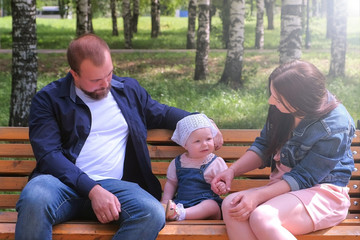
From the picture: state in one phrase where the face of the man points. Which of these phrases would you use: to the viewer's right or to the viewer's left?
to the viewer's right

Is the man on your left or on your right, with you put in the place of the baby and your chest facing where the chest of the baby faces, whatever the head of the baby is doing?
on your right

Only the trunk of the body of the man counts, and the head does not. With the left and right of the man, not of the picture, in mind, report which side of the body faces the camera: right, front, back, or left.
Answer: front

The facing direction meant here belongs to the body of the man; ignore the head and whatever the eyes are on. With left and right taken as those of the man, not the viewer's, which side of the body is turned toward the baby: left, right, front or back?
left

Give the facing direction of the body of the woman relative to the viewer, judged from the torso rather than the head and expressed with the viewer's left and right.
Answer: facing the viewer and to the left of the viewer

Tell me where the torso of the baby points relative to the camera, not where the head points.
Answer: toward the camera

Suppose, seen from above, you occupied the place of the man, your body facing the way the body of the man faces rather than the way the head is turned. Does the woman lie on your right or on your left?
on your left

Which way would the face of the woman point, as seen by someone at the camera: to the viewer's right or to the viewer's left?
to the viewer's left

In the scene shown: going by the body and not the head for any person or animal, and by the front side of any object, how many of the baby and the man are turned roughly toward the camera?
2
